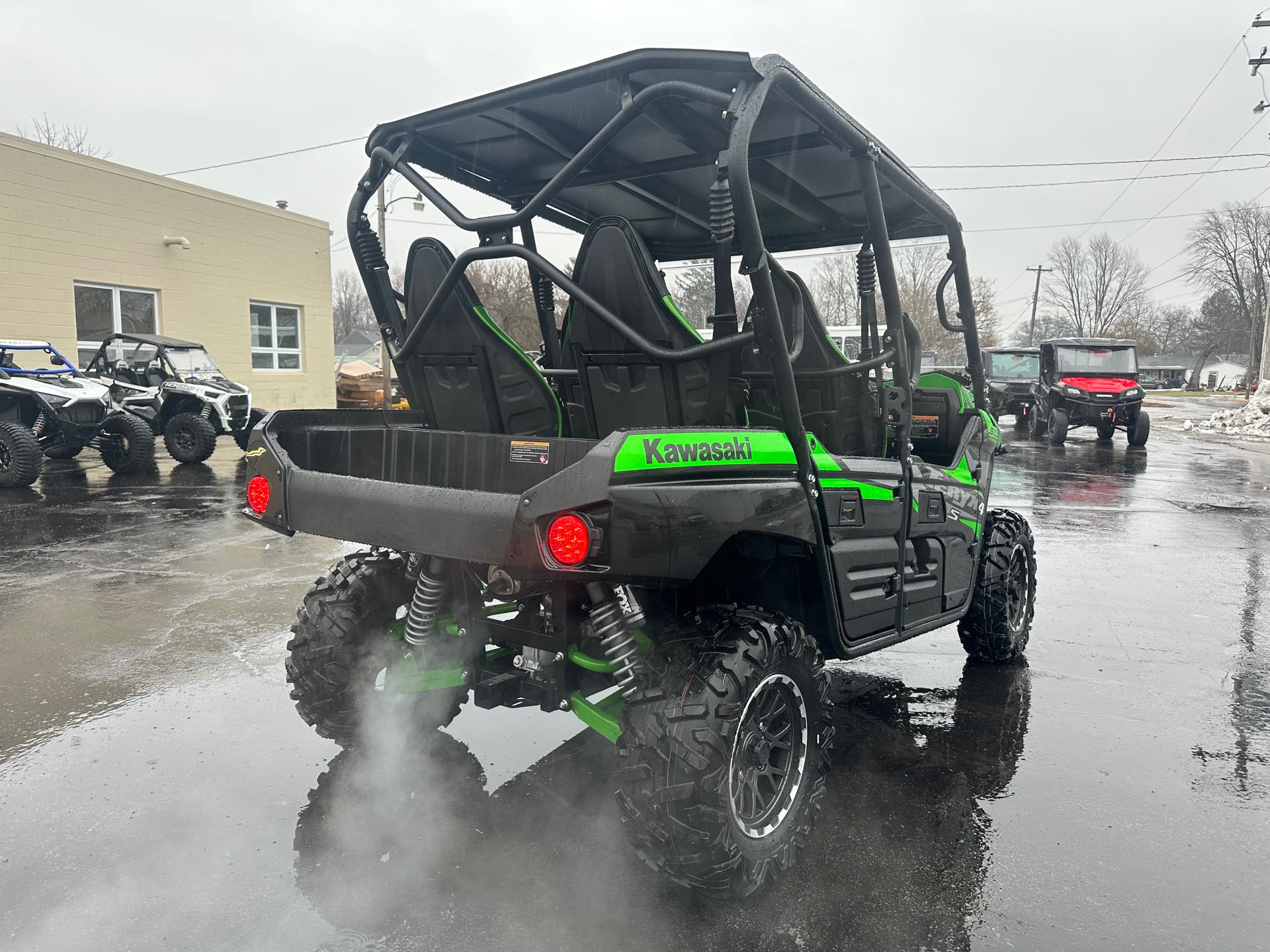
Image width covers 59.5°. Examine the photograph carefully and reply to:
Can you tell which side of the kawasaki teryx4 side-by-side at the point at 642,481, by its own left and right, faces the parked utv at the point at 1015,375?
front

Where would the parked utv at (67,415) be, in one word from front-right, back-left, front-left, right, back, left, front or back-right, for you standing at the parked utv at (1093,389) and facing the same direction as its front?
front-right

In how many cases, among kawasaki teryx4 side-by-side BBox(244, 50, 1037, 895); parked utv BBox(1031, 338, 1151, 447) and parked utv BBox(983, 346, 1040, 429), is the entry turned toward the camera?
2

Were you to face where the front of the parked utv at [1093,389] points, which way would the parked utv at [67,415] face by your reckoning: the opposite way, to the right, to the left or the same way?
to the left

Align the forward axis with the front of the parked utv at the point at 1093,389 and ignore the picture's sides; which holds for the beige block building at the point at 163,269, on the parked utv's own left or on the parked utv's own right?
on the parked utv's own right

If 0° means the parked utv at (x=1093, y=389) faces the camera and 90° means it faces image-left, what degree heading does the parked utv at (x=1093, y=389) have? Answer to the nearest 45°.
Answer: approximately 0°

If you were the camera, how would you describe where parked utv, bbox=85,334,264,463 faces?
facing the viewer and to the right of the viewer

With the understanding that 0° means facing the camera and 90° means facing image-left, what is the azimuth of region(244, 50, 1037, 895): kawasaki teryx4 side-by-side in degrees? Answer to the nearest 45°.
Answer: approximately 225°

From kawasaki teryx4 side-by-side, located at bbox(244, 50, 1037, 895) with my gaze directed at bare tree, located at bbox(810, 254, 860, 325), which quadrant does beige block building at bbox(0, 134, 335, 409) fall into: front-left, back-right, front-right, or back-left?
front-left

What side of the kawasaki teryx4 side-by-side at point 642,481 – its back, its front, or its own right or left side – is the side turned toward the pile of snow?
front

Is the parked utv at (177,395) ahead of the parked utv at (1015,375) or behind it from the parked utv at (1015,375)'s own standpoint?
ahead

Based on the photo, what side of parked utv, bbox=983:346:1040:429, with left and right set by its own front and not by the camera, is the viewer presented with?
front
